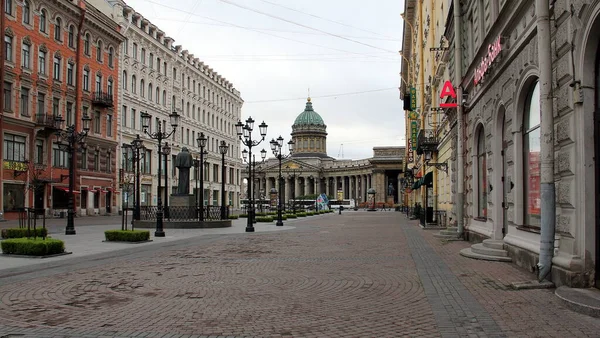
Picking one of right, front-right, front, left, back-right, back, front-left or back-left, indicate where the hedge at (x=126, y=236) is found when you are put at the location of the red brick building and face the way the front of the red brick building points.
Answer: front-right

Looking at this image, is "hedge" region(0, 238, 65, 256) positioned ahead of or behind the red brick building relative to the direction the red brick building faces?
ahead

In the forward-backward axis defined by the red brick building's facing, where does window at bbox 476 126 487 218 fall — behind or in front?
in front

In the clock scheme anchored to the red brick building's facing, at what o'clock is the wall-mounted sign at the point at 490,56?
The wall-mounted sign is roughly at 1 o'clock from the red brick building.

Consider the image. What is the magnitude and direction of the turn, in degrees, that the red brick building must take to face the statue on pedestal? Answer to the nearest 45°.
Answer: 0° — it already faces it

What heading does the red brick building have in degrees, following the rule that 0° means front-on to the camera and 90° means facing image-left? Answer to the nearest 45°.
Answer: approximately 315°
